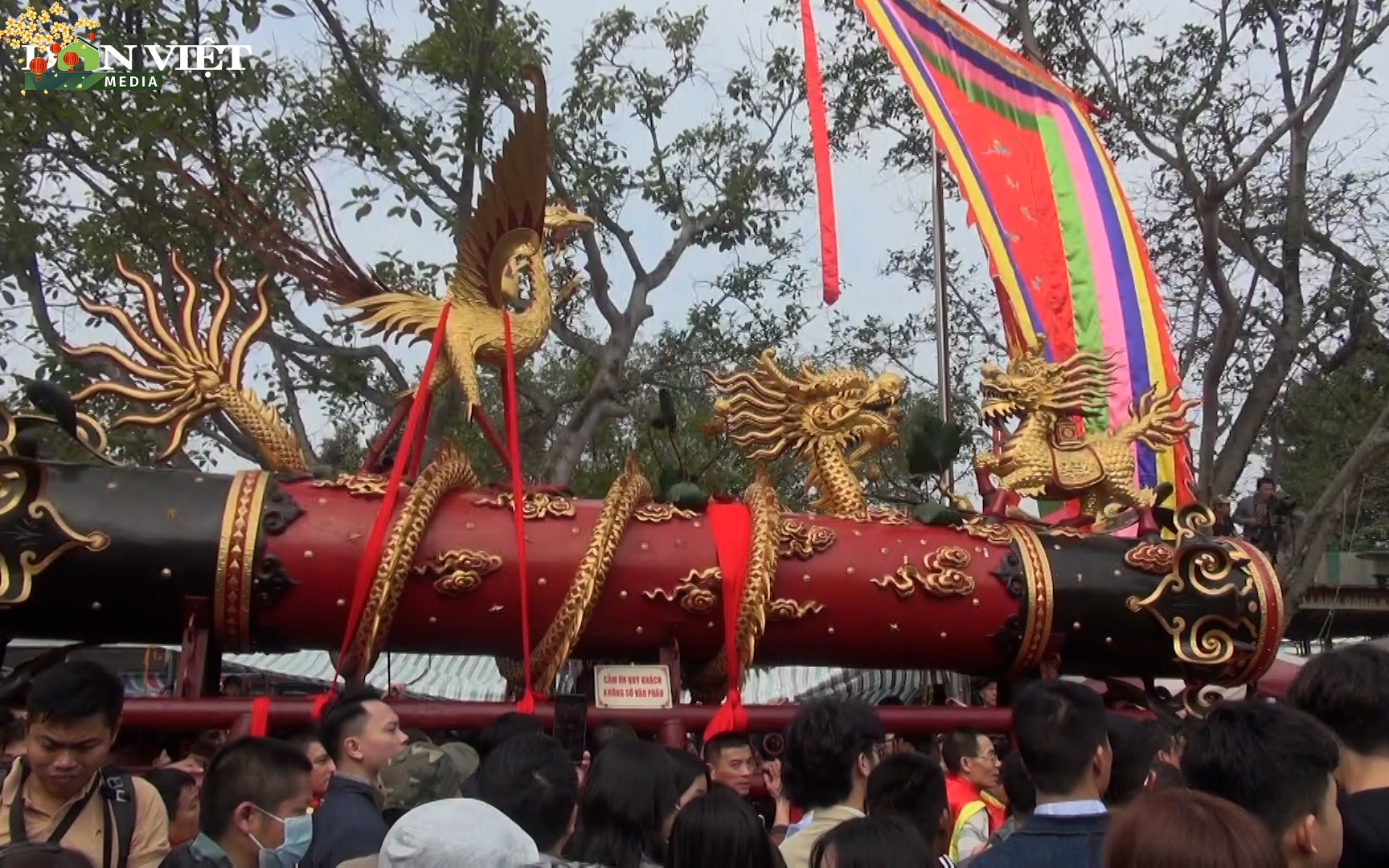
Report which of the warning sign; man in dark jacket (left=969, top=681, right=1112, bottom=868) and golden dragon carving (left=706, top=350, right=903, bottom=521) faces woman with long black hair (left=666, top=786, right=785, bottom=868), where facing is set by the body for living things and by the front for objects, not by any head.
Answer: the warning sign

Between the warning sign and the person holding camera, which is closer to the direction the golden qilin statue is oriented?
the warning sign

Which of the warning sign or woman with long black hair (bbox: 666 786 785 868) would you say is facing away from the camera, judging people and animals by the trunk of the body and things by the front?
the woman with long black hair

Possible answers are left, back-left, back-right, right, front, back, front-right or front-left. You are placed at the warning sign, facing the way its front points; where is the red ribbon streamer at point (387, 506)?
right

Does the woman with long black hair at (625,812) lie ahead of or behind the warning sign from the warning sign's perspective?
ahead

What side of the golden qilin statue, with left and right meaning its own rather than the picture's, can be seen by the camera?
left

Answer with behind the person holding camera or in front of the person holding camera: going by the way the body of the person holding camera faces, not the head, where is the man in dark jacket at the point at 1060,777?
in front

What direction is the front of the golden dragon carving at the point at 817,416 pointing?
to the viewer's right

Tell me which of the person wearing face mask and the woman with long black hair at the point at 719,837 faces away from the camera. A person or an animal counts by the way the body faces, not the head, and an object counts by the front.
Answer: the woman with long black hair

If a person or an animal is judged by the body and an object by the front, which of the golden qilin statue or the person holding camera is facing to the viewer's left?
the golden qilin statue

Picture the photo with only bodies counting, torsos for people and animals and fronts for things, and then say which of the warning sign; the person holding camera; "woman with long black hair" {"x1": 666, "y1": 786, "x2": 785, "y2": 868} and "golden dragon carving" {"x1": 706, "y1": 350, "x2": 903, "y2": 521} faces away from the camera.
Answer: the woman with long black hair

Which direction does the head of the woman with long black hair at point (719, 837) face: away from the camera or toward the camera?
away from the camera

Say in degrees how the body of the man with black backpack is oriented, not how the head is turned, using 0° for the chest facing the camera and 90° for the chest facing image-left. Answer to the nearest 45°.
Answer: approximately 0°
